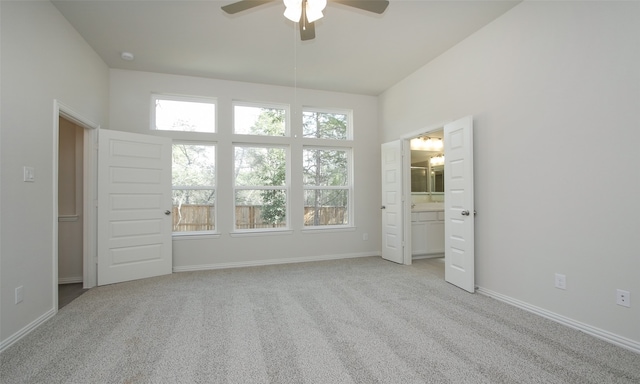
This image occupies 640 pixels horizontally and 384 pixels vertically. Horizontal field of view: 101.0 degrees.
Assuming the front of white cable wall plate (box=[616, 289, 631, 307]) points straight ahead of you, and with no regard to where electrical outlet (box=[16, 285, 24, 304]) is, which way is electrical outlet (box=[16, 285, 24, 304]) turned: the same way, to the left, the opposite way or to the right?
the opposite way

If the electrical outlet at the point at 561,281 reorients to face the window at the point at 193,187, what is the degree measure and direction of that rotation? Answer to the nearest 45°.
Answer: approximately 45° to its right

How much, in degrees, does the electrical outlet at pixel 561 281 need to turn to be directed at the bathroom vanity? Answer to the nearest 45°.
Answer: approximately 90° to its right

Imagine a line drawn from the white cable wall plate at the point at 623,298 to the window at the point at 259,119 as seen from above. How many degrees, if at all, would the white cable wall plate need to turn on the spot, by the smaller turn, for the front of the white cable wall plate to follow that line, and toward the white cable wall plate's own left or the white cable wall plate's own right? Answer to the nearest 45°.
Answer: approximately 45° to the white cable wall plate's own right

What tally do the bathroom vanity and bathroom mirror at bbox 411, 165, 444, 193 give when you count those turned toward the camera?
2

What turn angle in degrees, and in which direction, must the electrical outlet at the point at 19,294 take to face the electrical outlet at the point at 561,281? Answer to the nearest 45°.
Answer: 0° — it already faces it

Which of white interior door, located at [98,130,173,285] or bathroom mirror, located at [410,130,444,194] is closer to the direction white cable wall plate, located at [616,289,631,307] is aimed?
the white interior door

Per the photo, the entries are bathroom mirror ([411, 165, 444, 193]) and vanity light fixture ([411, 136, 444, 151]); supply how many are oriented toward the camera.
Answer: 2

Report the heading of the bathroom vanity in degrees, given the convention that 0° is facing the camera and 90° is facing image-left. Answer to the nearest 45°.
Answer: approximately 0°

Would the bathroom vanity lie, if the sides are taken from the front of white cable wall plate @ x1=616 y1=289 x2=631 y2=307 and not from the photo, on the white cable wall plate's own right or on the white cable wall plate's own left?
on the white cable wall plate's own right

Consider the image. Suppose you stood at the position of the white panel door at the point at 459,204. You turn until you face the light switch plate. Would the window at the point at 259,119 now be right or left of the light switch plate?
right

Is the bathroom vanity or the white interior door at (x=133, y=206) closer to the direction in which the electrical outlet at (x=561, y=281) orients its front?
the white interior door

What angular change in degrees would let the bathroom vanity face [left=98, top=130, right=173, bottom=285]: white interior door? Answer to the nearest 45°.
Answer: approximately 45° to its right

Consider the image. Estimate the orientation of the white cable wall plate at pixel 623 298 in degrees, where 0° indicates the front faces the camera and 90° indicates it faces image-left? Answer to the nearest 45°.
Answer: approximately 45°
